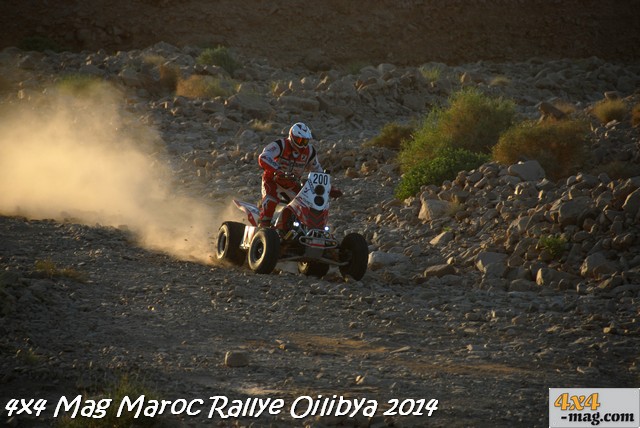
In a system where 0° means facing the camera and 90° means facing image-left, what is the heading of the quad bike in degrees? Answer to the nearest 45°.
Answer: approximately 315°

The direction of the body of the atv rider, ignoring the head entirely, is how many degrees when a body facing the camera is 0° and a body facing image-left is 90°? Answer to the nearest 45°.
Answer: approximately 315°

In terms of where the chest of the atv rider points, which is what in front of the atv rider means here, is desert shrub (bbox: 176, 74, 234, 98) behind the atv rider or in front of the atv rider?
behind

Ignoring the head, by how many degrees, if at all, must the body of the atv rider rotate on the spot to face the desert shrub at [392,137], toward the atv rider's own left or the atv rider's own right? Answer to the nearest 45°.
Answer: approximately 135° to the atv rider's own left

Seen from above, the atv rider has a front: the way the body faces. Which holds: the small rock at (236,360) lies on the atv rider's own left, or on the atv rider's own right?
on the atv rider's own right

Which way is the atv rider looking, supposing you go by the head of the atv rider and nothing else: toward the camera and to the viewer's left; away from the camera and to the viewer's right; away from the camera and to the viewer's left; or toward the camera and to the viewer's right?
toward the camera and to the viewer's right

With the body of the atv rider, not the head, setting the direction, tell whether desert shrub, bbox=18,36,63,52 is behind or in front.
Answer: behind

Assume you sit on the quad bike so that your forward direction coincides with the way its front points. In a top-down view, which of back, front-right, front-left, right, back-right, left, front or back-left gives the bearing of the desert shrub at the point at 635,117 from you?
left

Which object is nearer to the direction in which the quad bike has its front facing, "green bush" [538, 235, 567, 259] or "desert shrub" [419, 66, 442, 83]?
the green bush

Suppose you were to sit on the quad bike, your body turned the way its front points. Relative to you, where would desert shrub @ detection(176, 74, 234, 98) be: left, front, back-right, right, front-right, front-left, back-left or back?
back-left

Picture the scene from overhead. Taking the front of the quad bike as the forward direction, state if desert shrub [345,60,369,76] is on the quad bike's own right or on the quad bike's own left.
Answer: on the quad bike's own left

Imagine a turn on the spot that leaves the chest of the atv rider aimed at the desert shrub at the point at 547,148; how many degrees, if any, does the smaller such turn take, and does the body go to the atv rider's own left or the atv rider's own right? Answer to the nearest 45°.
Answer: approximately 90° to the atv rider's own left

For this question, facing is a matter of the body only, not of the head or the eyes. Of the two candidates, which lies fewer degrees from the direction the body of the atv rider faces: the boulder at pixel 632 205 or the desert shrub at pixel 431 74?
the boulder

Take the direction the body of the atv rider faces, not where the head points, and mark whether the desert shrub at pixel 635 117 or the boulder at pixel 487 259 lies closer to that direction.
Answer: the boulder
